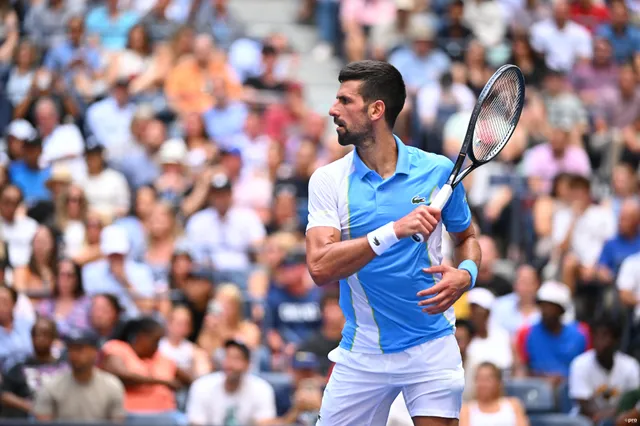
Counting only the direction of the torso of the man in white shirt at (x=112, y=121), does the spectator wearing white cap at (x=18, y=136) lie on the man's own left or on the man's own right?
on the man's own right

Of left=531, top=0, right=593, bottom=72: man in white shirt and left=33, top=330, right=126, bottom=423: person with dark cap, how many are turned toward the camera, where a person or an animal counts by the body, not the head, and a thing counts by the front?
2

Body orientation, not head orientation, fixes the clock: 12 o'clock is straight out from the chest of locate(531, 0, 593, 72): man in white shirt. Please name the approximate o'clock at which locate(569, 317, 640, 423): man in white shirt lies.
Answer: locate(569, 317, 640, 423): man in white shirt is roughly at 12 o'clock from locate(531, 0, 593, 72): man in white shirt.

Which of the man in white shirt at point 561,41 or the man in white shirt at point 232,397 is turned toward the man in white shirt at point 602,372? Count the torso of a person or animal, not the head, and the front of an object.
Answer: the man in white shirt at point 561,41

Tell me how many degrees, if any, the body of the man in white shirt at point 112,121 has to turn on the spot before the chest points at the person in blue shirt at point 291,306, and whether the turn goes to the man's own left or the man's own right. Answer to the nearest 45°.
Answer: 0° — they already face them

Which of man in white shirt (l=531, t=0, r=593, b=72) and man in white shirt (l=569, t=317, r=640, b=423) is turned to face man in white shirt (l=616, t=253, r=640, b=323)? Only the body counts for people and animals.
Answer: man in white shirt (l=531, t=0, r=593, b=72)
